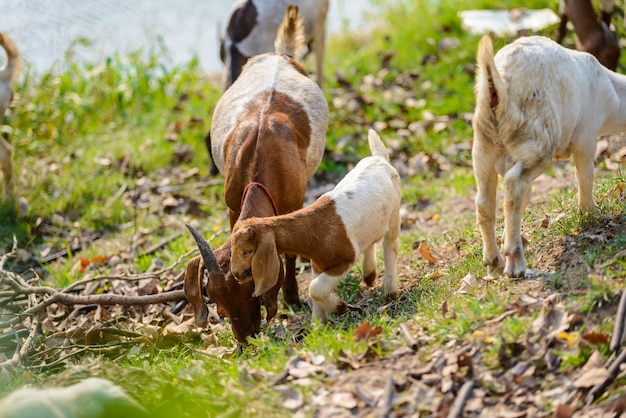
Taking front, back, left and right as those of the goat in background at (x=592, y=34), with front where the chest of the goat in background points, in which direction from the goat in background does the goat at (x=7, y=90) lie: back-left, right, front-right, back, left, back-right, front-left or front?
back-right

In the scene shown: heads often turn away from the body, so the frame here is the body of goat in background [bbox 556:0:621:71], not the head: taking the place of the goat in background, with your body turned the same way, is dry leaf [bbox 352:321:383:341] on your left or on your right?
on your right

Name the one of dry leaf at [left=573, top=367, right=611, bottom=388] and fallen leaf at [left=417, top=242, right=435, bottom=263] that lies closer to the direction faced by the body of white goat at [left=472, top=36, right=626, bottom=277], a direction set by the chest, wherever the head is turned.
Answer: the fallen leaf

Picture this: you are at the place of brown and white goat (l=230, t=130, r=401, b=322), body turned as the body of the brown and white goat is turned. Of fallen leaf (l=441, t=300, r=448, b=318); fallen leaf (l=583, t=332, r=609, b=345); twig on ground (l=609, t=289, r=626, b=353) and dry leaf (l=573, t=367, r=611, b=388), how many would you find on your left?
4

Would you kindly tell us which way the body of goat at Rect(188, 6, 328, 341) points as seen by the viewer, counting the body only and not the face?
toward the camera

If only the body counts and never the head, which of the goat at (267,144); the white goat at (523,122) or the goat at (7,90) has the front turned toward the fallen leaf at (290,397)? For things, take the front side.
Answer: the goat at (267,144)

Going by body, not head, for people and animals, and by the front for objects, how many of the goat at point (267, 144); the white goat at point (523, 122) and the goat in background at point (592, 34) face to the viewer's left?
0

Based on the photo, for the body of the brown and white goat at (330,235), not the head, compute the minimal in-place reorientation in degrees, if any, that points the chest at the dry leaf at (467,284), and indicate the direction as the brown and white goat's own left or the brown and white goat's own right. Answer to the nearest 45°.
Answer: approximately 135° to the brown and white goat's own left

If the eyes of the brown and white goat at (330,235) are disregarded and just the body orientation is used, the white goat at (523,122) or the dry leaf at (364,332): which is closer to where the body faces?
the dry leaf

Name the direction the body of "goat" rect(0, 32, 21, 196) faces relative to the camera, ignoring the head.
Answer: to the viewer's left

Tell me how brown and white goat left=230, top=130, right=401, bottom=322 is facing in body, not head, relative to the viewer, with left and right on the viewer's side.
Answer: facing the viewer and to the left of the viewer

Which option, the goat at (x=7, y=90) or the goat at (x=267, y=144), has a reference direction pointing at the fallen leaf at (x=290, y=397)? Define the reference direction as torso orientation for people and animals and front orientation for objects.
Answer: the goat at (x=267, y=144)

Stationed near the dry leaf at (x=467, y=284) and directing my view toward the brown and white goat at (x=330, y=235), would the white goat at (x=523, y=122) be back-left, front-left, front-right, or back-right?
back-right

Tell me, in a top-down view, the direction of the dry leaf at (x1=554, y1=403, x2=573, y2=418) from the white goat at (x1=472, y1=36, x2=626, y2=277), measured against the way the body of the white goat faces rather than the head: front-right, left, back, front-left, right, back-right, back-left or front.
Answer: back-right

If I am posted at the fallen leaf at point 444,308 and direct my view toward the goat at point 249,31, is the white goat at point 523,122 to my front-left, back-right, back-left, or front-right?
front-right

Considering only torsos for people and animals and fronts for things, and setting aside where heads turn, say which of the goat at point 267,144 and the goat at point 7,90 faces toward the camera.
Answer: the goat at point 267,144
